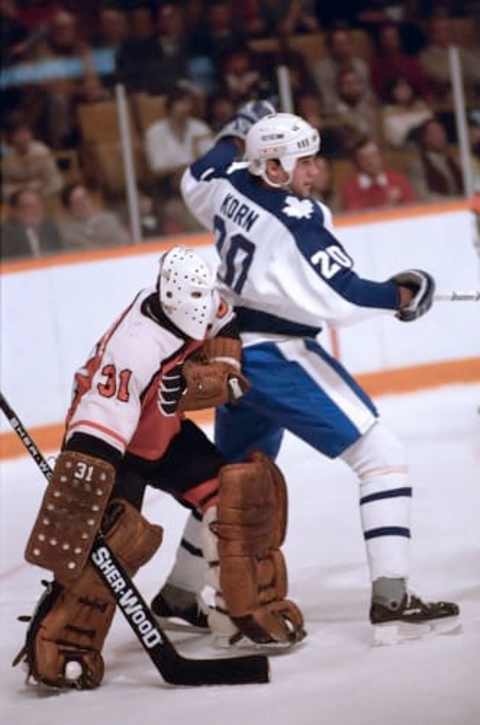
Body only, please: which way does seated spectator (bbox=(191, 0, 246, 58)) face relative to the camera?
toward the camera

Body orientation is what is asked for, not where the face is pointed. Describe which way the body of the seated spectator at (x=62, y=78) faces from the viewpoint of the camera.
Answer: toward the camera

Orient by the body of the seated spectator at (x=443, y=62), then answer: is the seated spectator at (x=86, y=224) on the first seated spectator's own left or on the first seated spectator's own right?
on the first seated spectator's own right

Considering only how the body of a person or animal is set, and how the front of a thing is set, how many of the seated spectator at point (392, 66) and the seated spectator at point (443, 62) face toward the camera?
2

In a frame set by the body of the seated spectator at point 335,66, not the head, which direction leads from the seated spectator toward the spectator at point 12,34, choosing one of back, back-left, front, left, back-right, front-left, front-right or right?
right

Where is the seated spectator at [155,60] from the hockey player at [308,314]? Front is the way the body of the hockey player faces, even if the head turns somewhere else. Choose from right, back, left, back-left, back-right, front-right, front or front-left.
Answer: front-left

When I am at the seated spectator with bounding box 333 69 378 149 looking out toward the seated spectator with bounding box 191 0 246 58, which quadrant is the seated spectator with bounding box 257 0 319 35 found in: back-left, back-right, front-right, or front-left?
front-right

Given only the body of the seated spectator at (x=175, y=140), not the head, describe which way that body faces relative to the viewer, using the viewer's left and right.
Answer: facing the viewer

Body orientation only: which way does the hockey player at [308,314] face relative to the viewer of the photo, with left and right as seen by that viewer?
facing away from the viewer and to the right of the viewer

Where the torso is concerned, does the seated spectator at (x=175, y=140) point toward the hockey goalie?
yes

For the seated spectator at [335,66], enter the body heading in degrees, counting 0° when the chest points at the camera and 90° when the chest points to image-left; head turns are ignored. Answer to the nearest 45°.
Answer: approximately 0°

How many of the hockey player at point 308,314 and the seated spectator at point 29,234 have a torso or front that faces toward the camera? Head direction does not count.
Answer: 1

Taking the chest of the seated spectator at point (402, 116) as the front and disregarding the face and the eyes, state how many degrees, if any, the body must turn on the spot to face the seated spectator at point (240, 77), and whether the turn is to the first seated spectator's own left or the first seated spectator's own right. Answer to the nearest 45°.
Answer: approximately 90° to the first seated spectator's own right

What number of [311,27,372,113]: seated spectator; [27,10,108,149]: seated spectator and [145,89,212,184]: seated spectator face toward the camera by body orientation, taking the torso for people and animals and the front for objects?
3
